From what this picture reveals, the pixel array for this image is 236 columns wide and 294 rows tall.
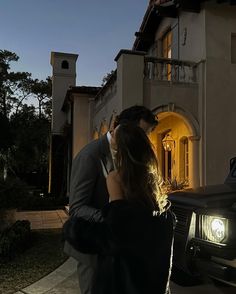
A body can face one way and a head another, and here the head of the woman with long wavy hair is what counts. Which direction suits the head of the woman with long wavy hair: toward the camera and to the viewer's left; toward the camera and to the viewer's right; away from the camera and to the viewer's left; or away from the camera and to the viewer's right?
away from the camera and to the viewer's left

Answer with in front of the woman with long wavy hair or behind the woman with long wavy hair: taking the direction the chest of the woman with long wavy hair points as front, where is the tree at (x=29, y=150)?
in front

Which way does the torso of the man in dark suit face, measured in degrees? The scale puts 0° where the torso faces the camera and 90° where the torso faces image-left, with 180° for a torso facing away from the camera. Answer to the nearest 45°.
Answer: approximately 315°

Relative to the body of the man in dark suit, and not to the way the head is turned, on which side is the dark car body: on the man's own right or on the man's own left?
on the man's own left

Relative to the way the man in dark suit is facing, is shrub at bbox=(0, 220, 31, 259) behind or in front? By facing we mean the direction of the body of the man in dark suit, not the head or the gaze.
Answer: behind

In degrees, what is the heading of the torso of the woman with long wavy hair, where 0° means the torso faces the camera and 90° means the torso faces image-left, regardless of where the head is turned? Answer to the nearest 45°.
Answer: approximately 135°

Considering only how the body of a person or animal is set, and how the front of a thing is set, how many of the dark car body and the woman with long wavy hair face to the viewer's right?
0

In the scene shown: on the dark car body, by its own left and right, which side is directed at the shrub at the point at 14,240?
right

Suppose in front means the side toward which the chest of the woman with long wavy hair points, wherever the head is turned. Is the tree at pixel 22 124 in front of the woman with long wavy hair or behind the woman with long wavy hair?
in front

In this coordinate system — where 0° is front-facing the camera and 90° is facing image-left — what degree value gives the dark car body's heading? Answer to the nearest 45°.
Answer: approximately 45°

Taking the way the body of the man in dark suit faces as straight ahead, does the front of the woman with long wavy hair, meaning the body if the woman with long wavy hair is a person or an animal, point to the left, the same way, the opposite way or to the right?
the opposite way

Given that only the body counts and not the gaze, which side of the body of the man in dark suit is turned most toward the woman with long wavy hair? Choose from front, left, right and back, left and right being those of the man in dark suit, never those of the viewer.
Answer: front
